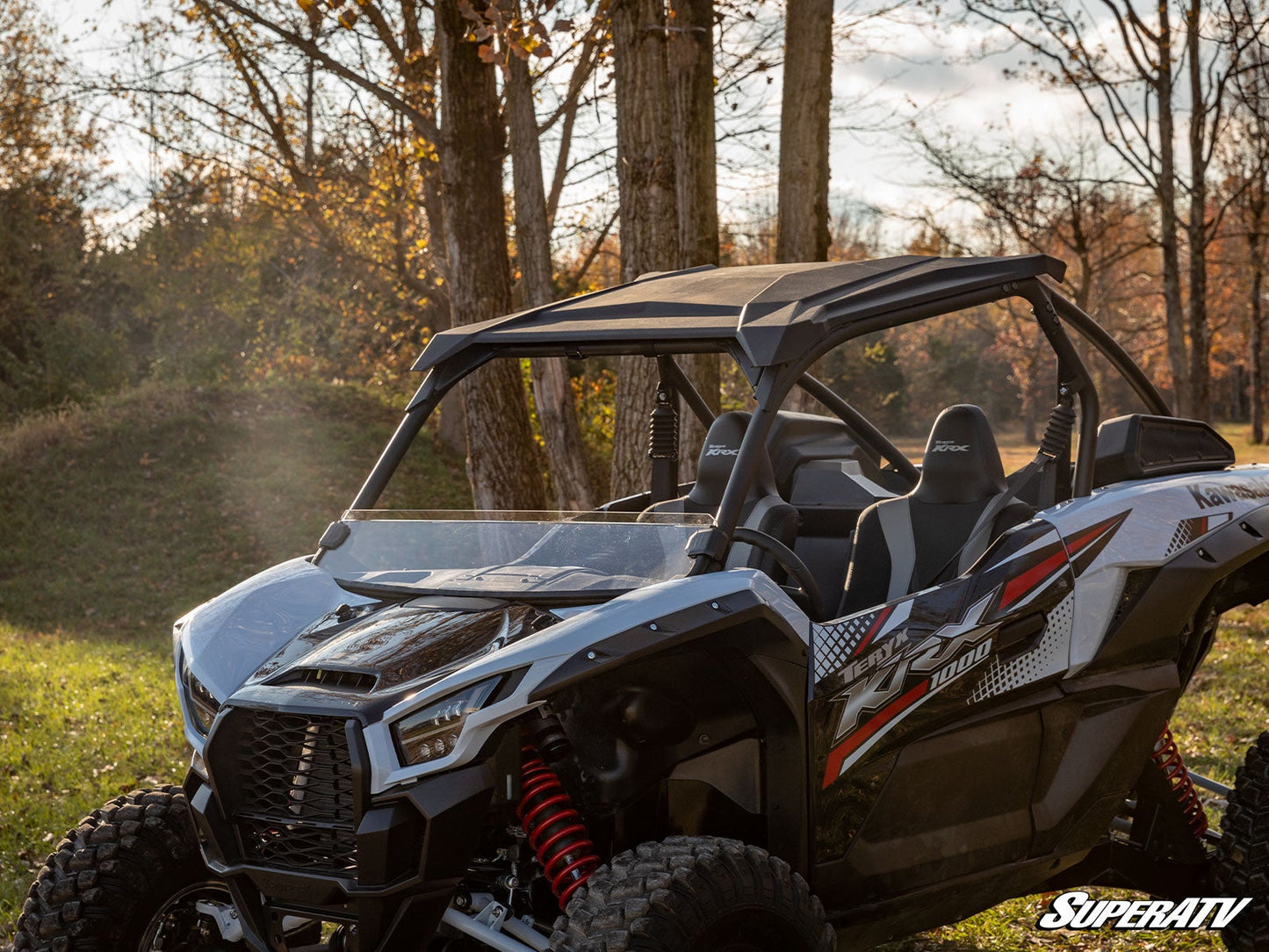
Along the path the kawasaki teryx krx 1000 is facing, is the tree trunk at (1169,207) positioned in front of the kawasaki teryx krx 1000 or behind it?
behind

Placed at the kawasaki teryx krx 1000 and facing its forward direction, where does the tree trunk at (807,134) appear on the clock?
The tree trunk is roughly at 5 o'clock from the kawasaki teryx krx 1000.

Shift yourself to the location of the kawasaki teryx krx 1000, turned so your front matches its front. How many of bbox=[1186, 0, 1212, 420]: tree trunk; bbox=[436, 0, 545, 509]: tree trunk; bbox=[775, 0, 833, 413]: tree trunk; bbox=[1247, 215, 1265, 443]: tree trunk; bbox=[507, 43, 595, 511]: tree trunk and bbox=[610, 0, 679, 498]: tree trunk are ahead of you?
0

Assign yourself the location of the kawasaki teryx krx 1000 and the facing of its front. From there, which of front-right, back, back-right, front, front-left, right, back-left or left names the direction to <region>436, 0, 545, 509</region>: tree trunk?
back-right

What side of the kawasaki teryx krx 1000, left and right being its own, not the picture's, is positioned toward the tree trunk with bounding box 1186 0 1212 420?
back

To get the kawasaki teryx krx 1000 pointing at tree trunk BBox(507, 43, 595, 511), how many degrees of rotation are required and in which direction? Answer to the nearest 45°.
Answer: approximately 135° to its right

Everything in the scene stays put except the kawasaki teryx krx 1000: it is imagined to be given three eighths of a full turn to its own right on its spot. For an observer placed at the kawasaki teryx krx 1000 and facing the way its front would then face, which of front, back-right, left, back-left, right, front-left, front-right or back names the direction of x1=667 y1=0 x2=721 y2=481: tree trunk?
front

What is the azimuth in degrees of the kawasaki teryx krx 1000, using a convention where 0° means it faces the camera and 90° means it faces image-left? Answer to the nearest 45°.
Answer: approximately 45°

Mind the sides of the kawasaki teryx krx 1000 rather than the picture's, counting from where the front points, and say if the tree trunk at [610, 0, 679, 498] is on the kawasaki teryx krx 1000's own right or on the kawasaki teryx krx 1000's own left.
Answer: on the kawasaki teryx krx 1000's own right
